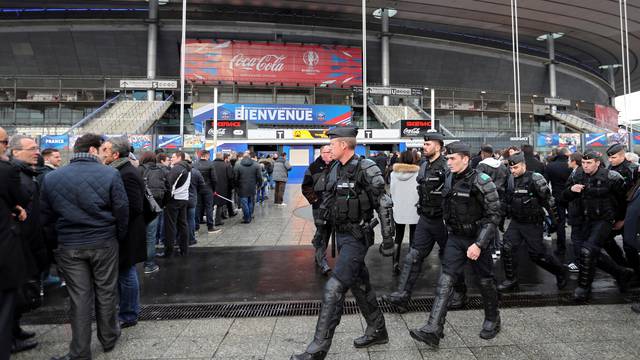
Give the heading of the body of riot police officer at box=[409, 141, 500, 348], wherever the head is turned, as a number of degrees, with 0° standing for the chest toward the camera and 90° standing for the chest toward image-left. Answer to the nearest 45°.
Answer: approximately 45°

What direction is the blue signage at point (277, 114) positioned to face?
toward the camera

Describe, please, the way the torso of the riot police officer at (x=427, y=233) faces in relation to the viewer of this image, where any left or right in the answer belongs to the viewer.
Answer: facing the viewer and to the left of the viewer

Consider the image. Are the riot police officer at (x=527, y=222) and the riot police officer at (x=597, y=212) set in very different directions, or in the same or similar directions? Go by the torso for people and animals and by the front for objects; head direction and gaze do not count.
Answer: same or similar directions

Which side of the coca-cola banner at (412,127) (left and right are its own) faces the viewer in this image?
front

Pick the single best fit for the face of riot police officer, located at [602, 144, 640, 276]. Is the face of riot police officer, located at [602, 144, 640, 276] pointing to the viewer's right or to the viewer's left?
to the viewer's left

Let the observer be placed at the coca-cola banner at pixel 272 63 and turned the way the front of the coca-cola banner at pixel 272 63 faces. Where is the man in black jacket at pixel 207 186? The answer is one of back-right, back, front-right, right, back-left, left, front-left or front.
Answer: front

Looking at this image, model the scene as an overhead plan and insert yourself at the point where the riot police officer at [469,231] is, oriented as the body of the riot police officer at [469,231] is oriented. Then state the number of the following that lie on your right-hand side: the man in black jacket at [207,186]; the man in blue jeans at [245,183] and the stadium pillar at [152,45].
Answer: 3

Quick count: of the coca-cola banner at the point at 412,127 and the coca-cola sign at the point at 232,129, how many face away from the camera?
0

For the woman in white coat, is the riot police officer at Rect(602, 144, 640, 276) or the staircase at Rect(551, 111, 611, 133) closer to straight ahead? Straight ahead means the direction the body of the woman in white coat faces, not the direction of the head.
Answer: the staircase

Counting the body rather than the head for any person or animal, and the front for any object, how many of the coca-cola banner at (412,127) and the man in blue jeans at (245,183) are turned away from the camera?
1

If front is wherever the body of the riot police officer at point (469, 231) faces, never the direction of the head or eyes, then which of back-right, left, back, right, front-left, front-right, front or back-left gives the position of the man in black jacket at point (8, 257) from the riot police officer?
front

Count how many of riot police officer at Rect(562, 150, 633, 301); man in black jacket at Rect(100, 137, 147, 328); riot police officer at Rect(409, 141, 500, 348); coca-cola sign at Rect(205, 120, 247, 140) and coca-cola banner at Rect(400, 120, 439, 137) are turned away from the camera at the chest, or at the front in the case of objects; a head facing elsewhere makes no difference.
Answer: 0
